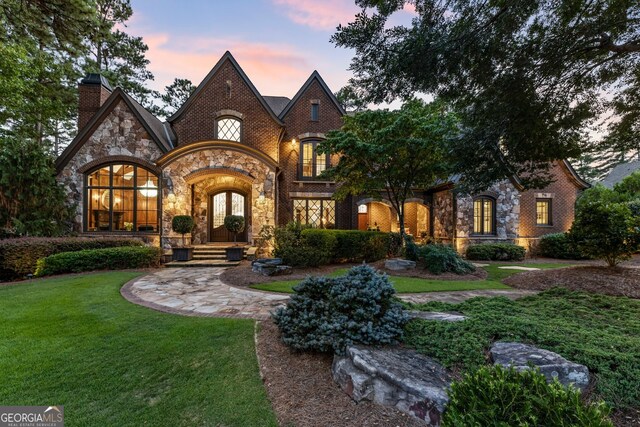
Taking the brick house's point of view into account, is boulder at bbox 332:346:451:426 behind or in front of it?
in front

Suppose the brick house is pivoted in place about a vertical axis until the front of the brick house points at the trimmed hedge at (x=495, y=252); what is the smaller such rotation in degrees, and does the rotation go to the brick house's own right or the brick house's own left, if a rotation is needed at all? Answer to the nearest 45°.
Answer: approximately 90° to the brick house's own left

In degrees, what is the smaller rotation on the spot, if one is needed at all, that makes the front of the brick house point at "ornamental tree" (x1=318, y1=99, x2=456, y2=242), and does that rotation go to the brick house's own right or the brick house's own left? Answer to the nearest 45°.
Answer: approximately 45° to the brick house's own left

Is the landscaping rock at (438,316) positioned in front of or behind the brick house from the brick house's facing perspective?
in front

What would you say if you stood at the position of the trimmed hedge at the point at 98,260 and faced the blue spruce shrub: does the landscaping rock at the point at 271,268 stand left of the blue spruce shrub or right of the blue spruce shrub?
left

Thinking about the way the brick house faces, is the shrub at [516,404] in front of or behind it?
in front

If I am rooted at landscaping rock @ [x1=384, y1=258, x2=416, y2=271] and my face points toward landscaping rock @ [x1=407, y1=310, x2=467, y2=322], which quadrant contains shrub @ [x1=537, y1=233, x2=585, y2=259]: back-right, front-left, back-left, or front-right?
back-left

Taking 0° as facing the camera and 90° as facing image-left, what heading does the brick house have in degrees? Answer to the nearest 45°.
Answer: approximately 0°

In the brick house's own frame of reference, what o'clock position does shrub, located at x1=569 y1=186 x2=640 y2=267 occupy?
The shrub is roughly at 10 o'clock from the brick house.

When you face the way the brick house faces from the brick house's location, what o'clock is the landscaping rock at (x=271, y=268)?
The landscaping rock is roughly at 11 o'clock from the brick house.

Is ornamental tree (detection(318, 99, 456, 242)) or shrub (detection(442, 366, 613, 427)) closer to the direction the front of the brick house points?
the shrub
